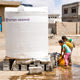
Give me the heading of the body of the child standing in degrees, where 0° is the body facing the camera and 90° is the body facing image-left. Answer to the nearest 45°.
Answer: approximately 90°

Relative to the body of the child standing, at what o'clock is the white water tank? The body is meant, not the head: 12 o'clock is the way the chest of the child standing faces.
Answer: The white water tank is roughly at 11 o'clock from the child standing.
